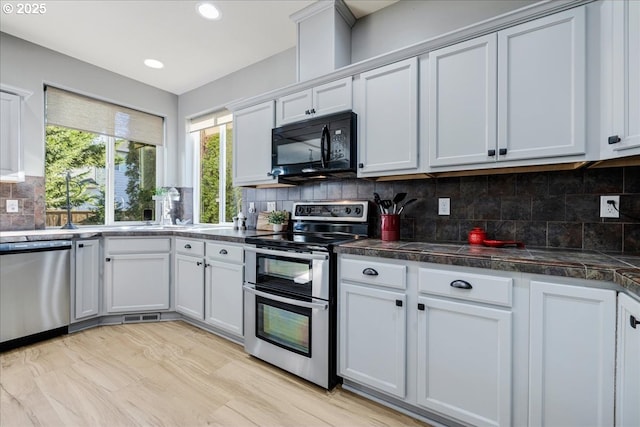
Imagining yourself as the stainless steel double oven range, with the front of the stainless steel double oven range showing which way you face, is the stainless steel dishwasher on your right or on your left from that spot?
on your right

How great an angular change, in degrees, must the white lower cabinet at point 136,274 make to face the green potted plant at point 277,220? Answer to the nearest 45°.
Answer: approximately 45° to its left

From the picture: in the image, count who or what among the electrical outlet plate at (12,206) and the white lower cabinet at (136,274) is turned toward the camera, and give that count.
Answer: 2

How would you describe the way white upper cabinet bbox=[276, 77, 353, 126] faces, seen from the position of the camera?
facing the viewer and to the left of the viewer

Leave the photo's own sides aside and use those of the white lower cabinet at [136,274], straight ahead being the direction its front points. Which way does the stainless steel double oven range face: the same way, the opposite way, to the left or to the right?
to the right

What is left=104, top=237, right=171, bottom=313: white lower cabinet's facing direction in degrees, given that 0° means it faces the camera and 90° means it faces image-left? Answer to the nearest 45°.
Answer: approximately 0°

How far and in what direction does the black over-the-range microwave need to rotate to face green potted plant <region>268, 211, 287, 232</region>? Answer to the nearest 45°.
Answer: approximately 90° to its right

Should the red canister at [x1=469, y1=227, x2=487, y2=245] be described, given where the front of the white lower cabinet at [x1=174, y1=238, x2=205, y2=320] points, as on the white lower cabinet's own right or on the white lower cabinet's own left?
on the white lower cabinet's own left

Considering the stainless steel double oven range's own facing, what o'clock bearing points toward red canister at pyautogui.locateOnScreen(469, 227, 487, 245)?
The red canister is roughly at 8 o'clock from the stainless steel double oven range.

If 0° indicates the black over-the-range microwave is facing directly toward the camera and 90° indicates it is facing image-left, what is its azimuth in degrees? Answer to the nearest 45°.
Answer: approximately 45°

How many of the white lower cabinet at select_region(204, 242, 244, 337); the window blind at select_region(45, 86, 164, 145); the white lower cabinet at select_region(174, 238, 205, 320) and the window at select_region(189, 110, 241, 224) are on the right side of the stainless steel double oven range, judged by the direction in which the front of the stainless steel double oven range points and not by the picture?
4

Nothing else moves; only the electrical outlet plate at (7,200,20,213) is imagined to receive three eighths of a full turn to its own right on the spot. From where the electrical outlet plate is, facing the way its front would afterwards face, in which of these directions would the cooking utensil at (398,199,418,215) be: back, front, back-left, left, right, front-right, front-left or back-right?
back

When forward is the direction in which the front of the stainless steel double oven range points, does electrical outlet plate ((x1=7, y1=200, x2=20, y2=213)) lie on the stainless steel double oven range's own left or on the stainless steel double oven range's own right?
on the stainless steel double oven range's own right

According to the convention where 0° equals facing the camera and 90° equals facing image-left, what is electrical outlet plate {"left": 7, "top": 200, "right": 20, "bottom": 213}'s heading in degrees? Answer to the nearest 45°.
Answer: approximately 0°
